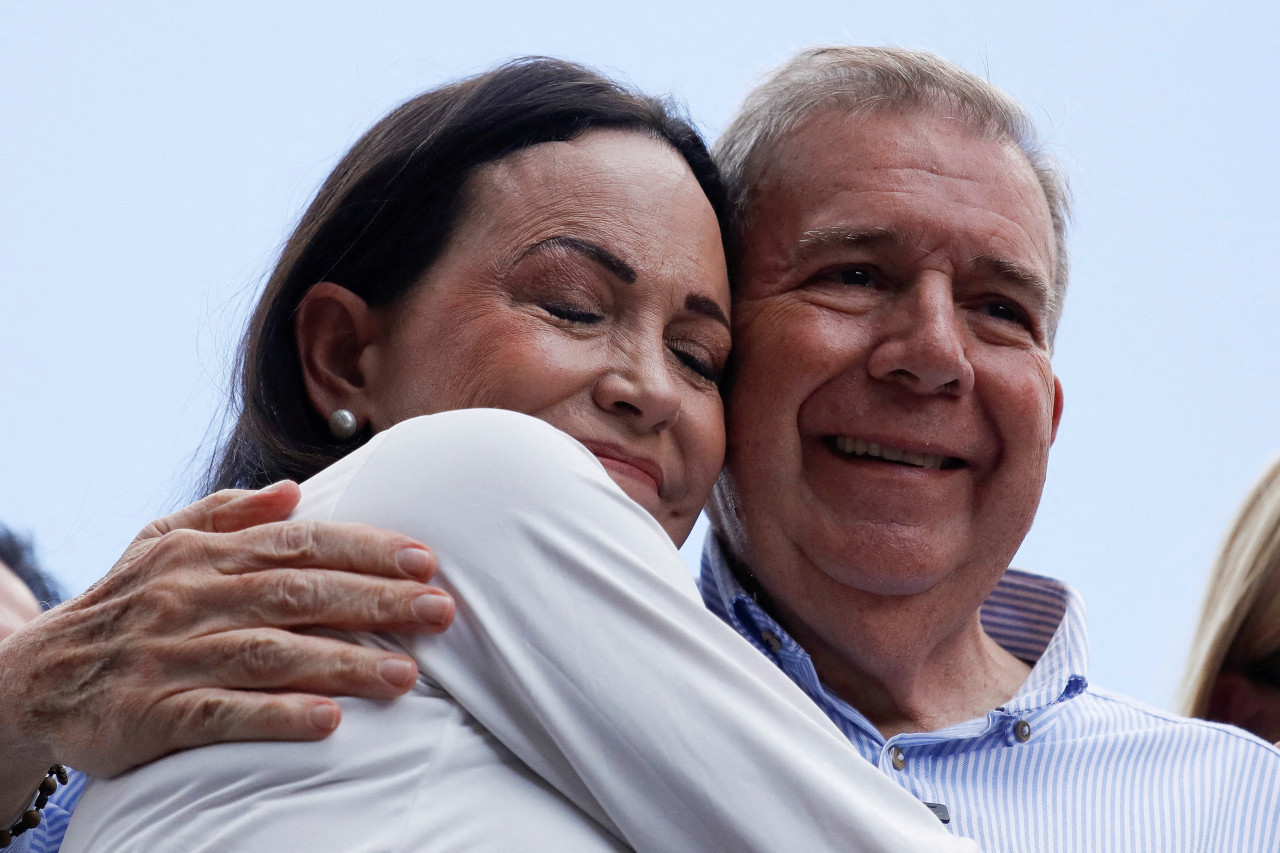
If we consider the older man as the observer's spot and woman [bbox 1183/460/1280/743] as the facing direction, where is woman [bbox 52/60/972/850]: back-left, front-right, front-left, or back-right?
back-left

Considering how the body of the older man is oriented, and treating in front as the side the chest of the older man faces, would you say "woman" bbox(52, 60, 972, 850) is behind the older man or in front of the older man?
in front

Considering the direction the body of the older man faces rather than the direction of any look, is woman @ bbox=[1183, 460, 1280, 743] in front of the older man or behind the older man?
behind

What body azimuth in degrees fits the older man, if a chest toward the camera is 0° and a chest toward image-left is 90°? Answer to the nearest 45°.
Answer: approximately 0°
